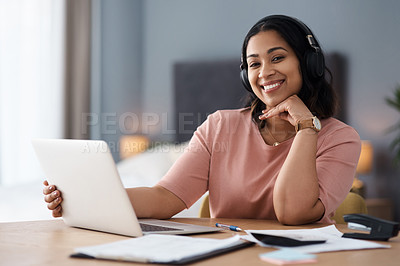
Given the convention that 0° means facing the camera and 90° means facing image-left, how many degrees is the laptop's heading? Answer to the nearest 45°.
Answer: approximately 225°

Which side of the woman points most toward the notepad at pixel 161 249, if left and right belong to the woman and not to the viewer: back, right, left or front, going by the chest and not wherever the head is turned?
front

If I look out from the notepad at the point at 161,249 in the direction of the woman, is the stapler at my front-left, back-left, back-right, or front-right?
front-right

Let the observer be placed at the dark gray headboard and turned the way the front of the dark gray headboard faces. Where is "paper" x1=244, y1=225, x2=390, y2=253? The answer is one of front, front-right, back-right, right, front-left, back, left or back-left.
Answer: front

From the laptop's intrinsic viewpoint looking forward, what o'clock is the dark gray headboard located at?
The dark gray headboard is roughly at 11 o'clock from the laptop.

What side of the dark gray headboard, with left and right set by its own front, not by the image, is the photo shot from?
front

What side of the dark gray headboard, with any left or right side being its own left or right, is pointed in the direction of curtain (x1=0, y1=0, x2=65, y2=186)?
right

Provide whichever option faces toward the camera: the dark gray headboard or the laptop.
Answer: the dark gray headboard

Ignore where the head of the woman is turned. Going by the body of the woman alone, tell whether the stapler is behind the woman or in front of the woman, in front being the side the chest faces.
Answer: in front

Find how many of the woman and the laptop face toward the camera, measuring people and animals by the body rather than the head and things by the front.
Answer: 1

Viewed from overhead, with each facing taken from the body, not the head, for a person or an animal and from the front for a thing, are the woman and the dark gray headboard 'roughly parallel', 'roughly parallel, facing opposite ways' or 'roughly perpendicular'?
roughly parallel

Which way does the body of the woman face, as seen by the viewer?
toward the camera

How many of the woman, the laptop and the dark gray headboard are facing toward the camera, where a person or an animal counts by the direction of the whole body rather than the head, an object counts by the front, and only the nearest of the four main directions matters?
2

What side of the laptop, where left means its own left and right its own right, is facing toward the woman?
front

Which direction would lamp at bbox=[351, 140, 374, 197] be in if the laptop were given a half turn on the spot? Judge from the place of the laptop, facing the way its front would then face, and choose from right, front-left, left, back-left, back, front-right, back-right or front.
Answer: back
